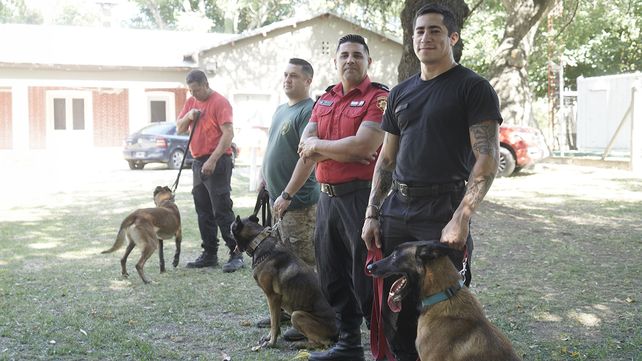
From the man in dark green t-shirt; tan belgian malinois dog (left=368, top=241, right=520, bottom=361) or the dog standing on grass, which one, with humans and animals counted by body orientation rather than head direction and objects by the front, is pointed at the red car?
the dog standing on grass

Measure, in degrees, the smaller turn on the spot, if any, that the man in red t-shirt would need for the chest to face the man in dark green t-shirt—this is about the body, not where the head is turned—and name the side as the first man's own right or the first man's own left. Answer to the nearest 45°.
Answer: approximately 45° to the first man's own left

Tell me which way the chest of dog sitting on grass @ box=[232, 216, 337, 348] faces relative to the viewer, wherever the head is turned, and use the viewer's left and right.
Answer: facing to the left of the viewer

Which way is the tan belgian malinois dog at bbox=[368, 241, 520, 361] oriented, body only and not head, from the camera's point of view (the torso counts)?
to the viewer's left

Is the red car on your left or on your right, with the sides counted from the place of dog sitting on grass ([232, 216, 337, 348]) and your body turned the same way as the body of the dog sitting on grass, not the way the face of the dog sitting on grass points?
on your right

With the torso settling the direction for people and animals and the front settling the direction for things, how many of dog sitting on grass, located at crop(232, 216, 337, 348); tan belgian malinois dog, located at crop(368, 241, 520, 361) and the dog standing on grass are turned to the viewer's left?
2

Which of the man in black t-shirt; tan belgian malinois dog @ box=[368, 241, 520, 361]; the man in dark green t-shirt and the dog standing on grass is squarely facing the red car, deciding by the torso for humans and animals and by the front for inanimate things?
the dog standing on grass

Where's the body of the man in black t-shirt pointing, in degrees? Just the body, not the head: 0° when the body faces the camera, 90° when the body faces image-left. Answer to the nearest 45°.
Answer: approximately 45°

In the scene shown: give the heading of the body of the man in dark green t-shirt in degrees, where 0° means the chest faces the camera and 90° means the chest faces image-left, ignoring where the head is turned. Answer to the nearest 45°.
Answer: approximately 45°

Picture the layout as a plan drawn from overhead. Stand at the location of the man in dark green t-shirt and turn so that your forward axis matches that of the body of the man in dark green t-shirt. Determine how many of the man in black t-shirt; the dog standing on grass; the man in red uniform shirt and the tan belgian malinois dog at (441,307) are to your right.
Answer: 1

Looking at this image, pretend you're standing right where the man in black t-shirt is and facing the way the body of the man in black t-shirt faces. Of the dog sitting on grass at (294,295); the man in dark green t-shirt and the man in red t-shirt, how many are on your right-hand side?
3

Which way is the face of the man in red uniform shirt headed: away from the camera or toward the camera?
toward the camera
